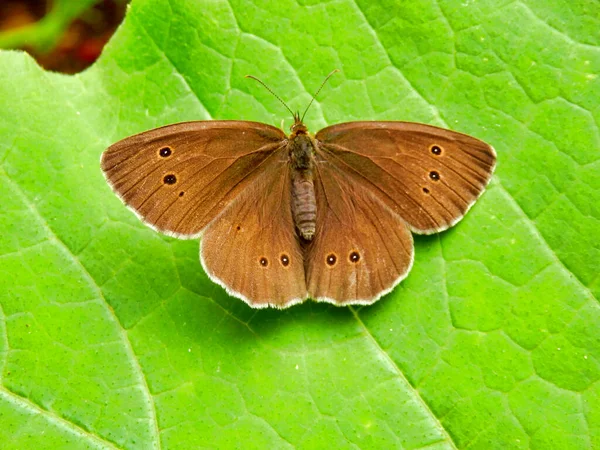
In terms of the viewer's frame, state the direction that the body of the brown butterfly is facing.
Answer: away from the camera
